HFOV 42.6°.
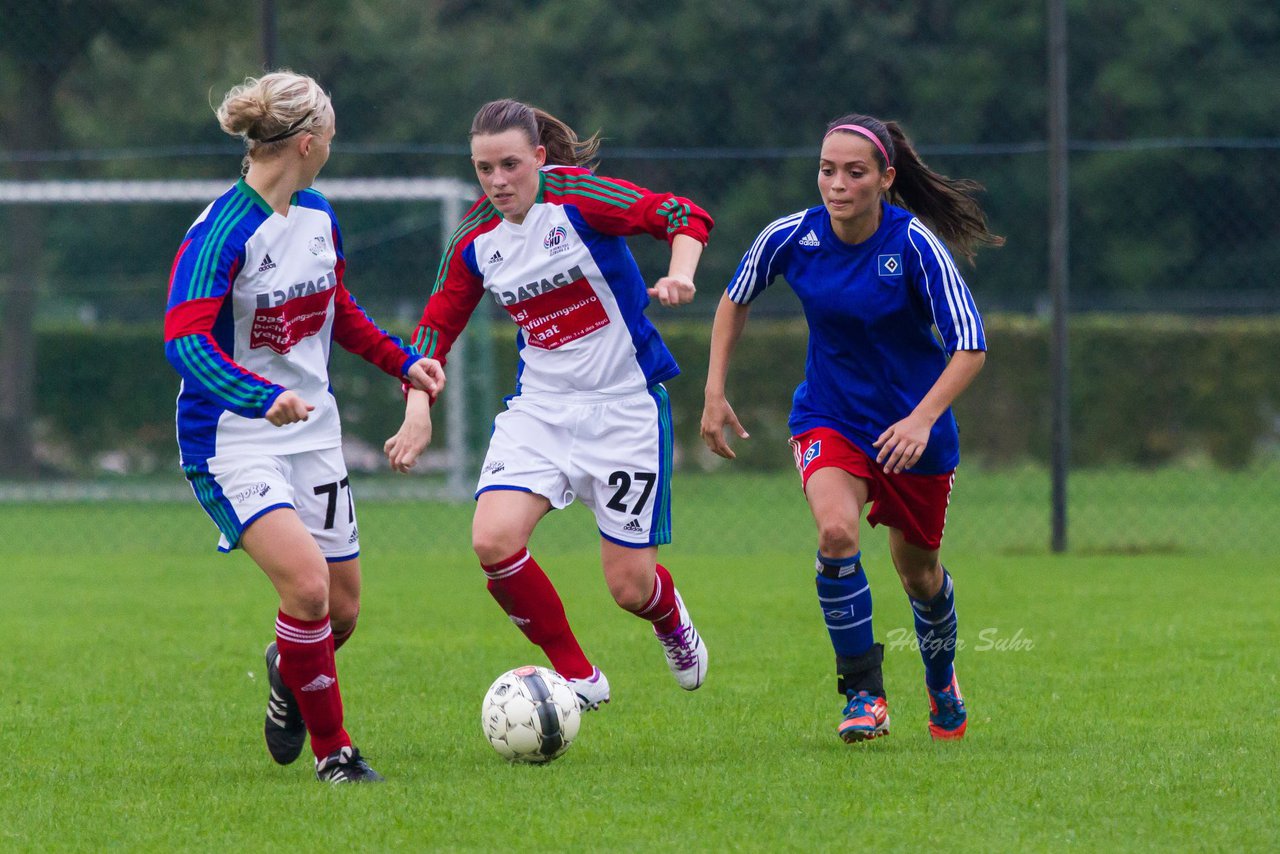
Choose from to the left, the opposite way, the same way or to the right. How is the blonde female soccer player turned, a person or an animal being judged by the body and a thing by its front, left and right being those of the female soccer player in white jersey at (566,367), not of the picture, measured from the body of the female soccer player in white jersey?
to the left

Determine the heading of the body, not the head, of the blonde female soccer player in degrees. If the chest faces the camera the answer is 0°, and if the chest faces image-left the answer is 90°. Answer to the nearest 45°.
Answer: approximately 315°

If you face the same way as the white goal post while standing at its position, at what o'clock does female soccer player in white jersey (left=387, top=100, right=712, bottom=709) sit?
The female soccer player in white jersey is roughly at 12 o'clock from the white goal post.

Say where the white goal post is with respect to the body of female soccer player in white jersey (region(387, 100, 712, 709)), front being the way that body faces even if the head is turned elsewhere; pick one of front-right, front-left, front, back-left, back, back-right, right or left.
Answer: back-right

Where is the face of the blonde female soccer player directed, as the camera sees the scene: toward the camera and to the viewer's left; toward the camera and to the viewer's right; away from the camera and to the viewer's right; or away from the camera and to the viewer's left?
away from the camera and to the viewer's right

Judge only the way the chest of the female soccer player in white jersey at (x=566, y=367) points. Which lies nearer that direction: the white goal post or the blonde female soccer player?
the blonde female soccer player

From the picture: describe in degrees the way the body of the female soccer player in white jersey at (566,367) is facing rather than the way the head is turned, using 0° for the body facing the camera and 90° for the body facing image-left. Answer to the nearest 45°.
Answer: approximately 45°
